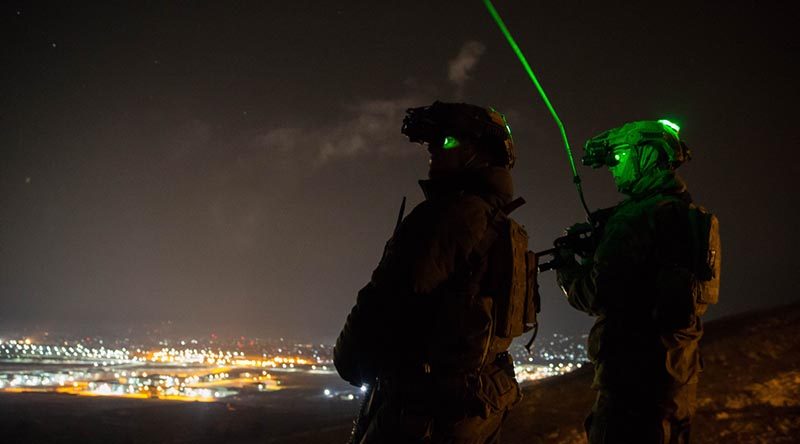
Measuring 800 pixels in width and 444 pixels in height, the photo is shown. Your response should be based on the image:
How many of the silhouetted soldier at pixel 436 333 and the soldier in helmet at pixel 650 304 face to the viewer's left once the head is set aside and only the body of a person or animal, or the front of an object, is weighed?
2

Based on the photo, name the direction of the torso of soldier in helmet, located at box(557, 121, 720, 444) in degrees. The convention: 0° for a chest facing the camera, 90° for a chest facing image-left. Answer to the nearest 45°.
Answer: approximately 90°

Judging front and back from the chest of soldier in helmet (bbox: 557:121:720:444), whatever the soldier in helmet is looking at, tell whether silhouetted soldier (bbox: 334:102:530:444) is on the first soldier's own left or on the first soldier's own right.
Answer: on the first soldier's own left

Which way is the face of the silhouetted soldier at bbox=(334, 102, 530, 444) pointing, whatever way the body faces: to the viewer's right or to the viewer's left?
to the viewer's left

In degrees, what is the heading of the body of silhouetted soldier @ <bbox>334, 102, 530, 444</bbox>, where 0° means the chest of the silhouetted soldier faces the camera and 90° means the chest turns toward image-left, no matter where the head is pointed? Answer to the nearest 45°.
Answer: approximately 90°

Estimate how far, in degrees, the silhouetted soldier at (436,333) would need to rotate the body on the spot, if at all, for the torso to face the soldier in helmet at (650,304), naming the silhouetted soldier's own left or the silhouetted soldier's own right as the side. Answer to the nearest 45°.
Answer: approximately 135° to the silhouetted soldier's own right
